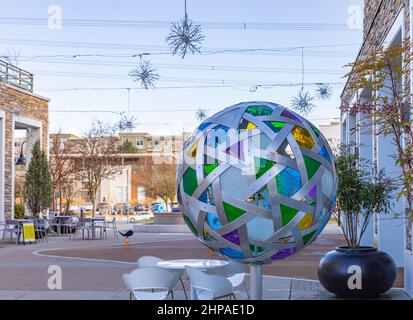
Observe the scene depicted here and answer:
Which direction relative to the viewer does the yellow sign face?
toward the camera

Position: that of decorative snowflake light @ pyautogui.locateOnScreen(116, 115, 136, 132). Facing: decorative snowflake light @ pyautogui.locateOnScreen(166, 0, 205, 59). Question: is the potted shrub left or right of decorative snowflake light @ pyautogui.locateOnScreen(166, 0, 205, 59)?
left

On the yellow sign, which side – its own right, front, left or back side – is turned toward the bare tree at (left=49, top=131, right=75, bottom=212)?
back

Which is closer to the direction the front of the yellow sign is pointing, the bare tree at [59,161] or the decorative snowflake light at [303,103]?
the decorative snowflake light

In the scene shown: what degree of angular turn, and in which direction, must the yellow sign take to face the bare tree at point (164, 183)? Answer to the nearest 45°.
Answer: approximately 135° to its left

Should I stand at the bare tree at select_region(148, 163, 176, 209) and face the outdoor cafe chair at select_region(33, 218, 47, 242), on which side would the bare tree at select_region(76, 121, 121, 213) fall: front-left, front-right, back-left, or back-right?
front-right

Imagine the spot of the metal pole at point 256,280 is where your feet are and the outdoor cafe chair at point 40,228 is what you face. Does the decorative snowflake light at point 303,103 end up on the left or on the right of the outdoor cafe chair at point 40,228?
right

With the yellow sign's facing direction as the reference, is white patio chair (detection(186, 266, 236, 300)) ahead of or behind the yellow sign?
ahead

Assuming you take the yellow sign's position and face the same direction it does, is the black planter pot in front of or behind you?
in front

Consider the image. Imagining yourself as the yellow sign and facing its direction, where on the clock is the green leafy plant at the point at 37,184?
The green leafy plant is roughly at 6 o'clock from the yellow sign.

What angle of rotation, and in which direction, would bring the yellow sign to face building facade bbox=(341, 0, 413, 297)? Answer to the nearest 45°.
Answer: approximately 45° to its left

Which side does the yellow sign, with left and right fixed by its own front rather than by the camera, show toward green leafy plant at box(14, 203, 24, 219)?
back

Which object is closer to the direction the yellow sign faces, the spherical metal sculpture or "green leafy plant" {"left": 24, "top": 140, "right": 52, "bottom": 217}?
the spherical metal sculpture

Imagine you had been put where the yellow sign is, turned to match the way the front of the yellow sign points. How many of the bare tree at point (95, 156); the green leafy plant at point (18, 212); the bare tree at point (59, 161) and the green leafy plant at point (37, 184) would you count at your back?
4
